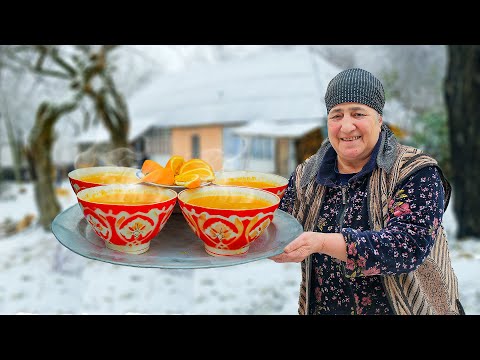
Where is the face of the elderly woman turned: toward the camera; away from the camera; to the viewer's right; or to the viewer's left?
toward the camera

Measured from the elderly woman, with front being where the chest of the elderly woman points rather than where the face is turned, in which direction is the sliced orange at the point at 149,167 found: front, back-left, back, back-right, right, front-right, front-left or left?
front-right

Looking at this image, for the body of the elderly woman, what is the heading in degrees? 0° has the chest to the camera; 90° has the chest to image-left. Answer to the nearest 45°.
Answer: approximately 45°

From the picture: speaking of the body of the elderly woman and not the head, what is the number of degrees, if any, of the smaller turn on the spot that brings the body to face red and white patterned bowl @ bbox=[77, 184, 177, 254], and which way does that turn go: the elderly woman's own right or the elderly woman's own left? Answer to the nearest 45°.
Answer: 0° — they already face it

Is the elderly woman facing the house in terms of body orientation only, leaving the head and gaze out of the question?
no

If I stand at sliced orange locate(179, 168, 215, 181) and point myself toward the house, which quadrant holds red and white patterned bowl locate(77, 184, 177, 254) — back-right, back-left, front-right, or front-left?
back-left

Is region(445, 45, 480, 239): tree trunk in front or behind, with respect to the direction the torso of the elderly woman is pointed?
behind
